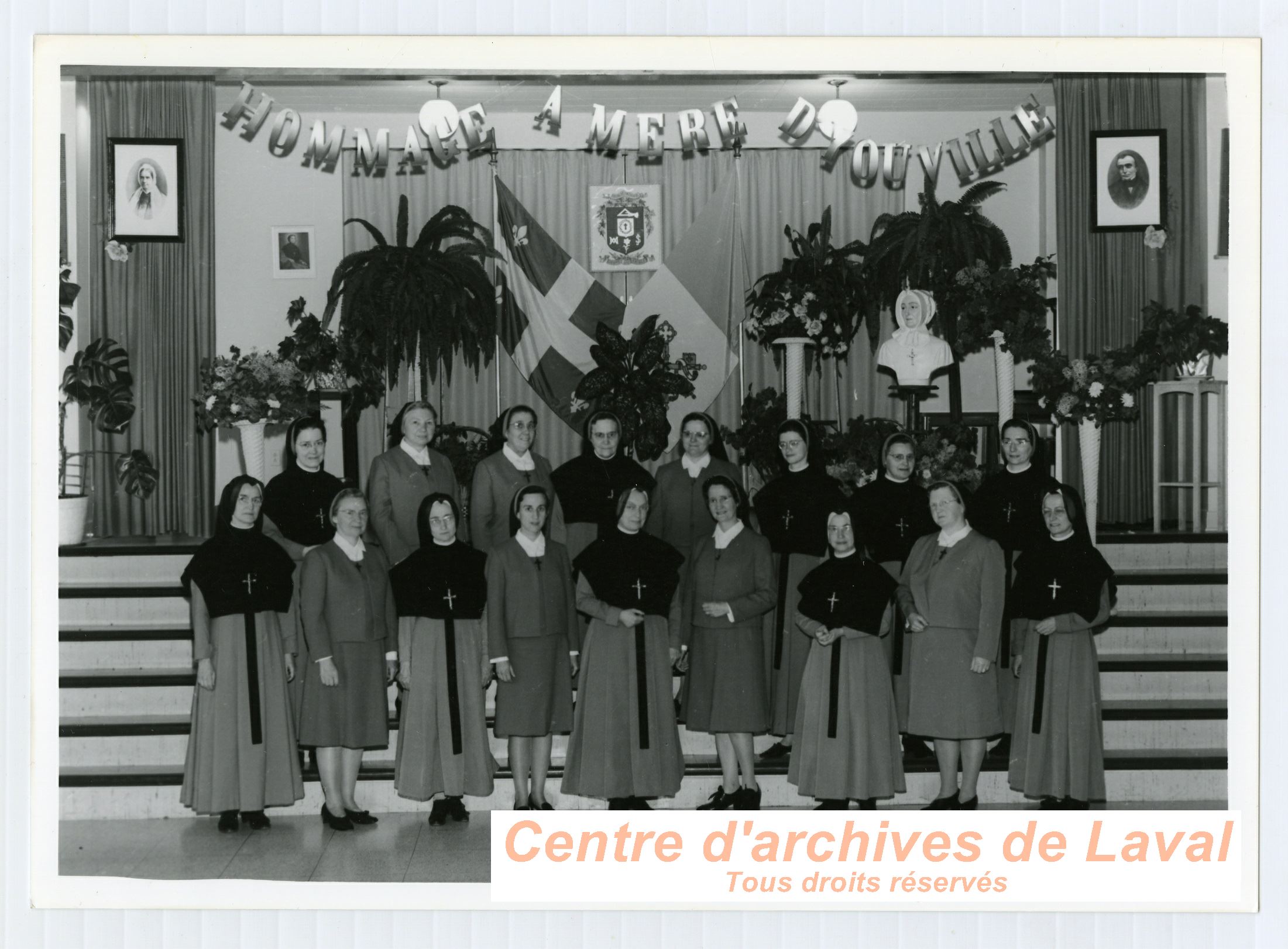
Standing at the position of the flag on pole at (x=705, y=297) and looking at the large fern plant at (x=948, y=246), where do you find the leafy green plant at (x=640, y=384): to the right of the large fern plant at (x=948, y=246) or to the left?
right

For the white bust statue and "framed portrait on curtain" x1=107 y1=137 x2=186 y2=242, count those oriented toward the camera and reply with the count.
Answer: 2

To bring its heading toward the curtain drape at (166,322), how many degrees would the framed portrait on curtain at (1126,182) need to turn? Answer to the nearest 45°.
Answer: approximately 90° to its right

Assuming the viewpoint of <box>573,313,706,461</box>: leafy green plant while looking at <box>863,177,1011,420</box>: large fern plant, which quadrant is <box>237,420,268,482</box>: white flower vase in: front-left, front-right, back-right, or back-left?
back-right

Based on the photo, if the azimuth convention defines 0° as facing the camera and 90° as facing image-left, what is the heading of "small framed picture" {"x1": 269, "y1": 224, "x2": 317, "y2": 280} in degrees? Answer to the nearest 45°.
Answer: approximately 0°

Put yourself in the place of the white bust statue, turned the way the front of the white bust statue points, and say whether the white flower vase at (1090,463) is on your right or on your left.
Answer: on your left

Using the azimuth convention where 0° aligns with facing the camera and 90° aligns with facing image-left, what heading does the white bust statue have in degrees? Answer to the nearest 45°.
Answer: approximately 0°

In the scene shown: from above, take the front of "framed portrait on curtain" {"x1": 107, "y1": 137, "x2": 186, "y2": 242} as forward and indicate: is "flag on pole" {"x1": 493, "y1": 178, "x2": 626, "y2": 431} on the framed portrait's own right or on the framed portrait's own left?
on the framed portrait's own left

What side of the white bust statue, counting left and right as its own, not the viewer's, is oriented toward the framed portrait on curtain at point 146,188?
right

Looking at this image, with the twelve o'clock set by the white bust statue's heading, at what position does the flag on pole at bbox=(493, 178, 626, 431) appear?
The flag on pole is roughly at 4 o'clock from the white bust statue.
